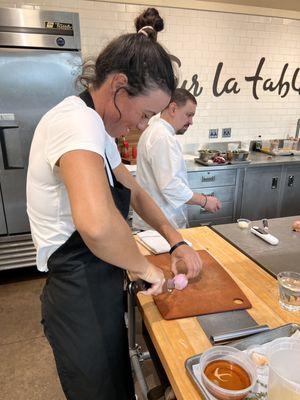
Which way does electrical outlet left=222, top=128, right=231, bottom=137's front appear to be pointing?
toward the camera

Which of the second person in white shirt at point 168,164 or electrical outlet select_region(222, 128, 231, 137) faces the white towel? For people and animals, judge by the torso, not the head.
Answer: the electrical outlet

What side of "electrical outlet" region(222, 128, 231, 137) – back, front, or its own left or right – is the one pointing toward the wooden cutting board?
front

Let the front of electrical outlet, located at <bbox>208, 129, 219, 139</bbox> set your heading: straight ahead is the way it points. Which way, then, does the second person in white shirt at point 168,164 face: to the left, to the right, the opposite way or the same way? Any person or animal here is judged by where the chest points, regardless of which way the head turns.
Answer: to the left

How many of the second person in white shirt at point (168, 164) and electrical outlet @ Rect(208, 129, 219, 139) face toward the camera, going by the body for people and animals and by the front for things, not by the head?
1

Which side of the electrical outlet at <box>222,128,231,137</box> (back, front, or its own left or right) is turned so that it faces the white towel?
front

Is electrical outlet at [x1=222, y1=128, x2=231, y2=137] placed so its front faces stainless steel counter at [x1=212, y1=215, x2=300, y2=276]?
yes

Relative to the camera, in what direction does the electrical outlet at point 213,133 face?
facing the viewer

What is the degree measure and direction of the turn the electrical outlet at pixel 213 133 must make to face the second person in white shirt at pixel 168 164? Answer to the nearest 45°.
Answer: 0° — it already faces them

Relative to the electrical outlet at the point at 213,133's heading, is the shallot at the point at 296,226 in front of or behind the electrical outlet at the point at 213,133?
in front

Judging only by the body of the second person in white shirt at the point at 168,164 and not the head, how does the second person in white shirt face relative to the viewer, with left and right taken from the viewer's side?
facing to the right of the viewer

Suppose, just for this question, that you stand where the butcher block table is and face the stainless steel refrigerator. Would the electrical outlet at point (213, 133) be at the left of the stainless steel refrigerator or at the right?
right

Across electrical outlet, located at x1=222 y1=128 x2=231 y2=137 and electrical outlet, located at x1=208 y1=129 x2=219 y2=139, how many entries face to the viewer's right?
0

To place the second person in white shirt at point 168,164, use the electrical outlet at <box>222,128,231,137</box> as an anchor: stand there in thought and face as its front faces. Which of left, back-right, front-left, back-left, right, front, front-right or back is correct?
front
